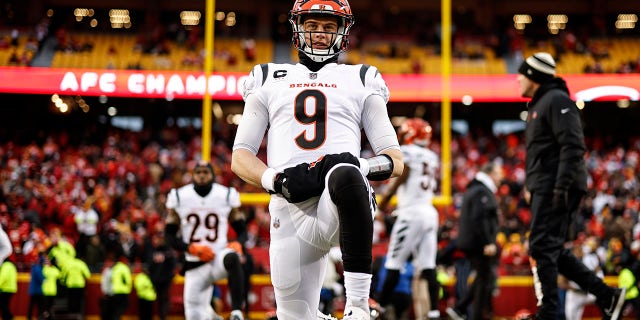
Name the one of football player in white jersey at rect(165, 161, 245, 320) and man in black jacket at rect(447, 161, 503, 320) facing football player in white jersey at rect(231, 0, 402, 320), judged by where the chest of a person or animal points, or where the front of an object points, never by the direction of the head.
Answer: football player in white jersey at rect(165, 161, 245, 320)

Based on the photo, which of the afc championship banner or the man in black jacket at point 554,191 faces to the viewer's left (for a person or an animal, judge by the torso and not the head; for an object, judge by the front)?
the man in black jacket

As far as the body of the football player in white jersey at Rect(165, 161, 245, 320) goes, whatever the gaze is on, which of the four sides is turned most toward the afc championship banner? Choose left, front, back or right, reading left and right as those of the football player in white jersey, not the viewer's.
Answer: back

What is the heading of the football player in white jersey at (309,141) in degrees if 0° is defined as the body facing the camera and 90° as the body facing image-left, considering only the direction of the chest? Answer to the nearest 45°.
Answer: approximately 0°

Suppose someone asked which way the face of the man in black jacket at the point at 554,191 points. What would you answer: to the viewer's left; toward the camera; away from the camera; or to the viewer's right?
to the viewer's left

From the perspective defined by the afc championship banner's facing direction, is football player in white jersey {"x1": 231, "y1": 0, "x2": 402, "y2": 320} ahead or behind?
ahead

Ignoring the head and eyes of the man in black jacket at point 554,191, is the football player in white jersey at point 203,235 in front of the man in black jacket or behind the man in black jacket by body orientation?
in front

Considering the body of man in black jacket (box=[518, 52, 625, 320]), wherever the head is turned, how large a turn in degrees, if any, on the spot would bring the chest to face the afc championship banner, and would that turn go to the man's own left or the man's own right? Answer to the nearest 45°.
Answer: approximately 45° to the man's own right
